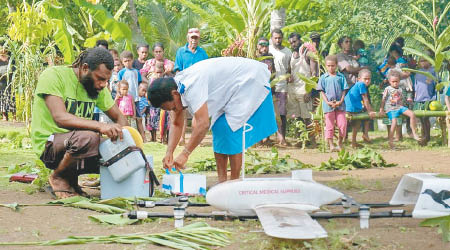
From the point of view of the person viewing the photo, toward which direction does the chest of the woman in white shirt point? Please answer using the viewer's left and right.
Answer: facing to the left of the viewer

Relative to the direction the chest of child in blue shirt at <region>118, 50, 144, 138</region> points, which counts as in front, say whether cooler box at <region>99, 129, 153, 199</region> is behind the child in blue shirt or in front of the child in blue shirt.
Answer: in front

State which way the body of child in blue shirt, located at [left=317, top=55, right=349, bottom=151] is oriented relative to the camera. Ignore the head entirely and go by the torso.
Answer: toward the camera

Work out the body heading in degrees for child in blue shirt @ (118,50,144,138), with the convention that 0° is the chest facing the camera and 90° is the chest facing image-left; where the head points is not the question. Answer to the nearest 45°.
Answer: approximately 0°

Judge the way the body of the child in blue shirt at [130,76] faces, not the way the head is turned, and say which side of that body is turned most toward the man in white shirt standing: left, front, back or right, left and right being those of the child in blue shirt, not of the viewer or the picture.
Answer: left

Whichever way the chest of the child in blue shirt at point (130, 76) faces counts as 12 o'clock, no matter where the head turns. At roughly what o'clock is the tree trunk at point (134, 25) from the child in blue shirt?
The tree trunk is roughly at 6 o'clock from the child in blue shirt.

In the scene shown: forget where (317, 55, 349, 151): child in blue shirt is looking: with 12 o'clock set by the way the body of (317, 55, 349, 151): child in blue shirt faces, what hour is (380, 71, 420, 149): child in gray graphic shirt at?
(380, 71, 420, 149): child in gray graphic shirt is roughly at 8 o'clock from (317, 55, 349, 151): child in blue shirt.

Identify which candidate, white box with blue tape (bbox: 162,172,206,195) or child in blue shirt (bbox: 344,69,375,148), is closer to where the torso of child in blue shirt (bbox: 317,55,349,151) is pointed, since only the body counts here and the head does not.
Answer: the white box with blue tape

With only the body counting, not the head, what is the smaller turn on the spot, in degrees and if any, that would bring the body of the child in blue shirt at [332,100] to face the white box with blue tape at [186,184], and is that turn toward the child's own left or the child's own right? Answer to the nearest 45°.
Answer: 0° — they already face it

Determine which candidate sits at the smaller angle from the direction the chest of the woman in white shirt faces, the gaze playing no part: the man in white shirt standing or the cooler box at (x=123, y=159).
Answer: the cooler box

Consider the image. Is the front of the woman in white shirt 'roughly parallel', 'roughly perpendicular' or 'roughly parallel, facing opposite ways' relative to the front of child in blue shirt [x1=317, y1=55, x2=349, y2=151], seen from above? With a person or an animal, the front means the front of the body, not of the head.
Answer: roughly perpendicular

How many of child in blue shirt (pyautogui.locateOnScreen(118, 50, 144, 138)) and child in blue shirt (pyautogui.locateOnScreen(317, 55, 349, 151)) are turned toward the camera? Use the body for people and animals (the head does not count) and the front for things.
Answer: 2
